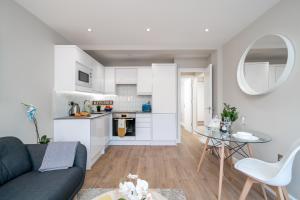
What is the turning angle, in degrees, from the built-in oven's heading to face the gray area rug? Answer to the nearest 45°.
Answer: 0° — it already faces it

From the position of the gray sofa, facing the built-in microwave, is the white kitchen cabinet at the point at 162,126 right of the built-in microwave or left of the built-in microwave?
right

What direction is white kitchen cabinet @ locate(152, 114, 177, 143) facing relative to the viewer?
toward the camera

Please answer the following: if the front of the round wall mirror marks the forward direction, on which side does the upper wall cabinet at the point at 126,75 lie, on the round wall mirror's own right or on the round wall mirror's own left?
on the round wall mirror's own right

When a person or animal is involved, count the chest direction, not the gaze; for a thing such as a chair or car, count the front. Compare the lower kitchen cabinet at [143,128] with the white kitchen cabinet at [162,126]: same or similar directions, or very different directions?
same or similar directions

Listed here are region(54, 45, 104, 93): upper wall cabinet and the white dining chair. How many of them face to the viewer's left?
1

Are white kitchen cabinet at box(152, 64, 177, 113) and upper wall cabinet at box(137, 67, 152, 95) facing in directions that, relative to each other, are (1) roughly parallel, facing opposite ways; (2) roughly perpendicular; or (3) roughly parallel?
roughly parallel

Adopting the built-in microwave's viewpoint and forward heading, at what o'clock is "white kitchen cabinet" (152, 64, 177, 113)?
The white kitchen cabinet is roughly at 10 o'clock from the built-in microwave.

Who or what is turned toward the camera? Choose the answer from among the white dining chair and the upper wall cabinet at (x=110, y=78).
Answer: the upper wall cabinet

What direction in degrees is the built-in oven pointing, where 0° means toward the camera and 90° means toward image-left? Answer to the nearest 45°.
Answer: approximately 0°

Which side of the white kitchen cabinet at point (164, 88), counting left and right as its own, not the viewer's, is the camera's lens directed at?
front

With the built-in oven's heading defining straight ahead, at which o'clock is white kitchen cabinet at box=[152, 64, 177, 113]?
The white kitchen cabinet is roughly at 9 o'clock from the built-in oven.

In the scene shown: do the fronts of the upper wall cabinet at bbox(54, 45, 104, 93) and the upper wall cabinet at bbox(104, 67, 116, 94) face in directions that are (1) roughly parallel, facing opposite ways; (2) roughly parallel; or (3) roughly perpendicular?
roughly perpendicular

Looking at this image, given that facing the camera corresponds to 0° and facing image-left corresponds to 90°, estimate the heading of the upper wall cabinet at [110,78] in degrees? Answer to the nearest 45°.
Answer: approximately 0°

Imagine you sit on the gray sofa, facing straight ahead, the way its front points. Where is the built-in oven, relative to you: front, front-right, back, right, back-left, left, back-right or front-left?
left

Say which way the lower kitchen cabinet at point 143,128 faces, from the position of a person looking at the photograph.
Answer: facing the viewer

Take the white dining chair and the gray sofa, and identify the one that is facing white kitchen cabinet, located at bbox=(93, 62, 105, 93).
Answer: the white dining chair
